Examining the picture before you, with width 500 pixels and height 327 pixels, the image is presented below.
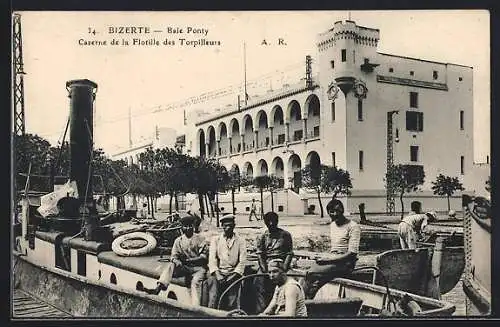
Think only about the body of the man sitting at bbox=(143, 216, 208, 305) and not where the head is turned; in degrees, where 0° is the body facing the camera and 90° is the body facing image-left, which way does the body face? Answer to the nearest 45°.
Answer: approximately 0°

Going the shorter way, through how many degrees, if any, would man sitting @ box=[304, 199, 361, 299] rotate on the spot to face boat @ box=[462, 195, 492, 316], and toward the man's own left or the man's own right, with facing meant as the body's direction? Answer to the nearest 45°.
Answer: approximately 135° to the man's own left

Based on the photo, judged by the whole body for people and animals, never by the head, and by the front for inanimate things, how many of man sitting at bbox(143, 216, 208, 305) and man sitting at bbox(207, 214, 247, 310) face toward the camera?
2

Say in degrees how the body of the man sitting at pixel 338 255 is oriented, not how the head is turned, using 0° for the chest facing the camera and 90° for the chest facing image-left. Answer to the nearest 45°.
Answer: approximately 45°

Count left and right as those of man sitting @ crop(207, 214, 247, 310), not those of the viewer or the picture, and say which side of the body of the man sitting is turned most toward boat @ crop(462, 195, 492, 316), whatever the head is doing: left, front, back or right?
left

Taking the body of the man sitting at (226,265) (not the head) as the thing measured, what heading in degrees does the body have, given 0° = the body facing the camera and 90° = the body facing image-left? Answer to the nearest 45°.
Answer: approximately 0°

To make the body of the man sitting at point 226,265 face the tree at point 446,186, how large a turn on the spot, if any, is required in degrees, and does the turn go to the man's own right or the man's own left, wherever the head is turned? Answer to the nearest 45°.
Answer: approximately 90° to the man's own left

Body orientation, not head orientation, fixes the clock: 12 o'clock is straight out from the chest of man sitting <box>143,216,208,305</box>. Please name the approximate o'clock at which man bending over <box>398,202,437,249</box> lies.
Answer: The man bending over is roughly at 9 o'clock from the man sitting.

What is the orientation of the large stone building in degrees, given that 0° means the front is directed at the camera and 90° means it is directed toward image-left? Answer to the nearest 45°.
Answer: approximately 45°

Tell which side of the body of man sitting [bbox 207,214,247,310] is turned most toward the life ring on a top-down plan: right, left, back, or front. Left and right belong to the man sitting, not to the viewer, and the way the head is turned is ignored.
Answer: right
